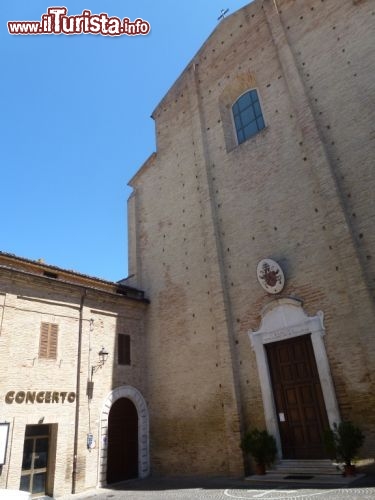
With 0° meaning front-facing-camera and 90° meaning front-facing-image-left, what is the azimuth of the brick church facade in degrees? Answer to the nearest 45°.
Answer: approximately 45°

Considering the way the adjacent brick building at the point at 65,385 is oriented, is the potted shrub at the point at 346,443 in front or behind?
in front

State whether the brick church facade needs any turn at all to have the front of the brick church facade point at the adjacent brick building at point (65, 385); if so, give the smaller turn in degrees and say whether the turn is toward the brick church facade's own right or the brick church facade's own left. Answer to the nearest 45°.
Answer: approximately 45° to the brick church facade's own right

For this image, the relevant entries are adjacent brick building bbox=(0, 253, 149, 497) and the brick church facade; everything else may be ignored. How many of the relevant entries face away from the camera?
0

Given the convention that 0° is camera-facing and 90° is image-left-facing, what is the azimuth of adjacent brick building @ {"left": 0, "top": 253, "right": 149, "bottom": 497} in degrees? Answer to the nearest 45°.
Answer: approximately 315°
